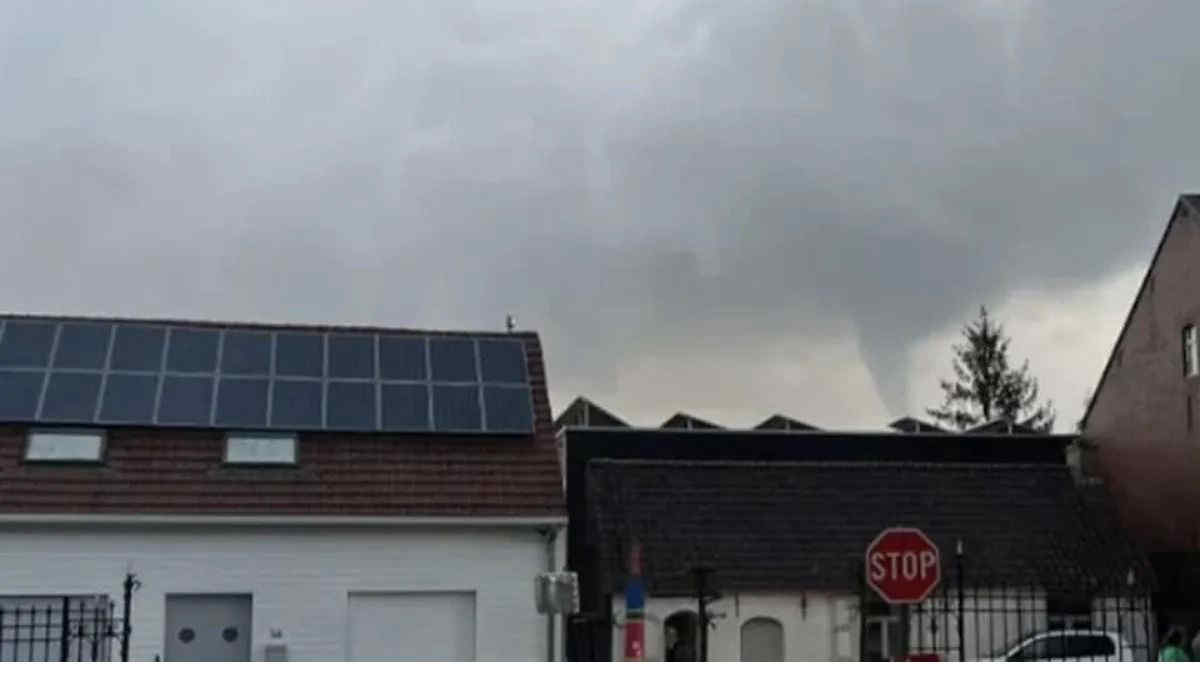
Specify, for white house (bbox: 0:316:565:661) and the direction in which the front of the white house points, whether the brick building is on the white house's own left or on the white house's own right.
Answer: on the white house's own left

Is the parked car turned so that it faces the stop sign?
no

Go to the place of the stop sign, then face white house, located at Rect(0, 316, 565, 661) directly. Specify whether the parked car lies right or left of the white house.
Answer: right

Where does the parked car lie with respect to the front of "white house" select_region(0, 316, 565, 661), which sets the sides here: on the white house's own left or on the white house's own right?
on the white house's own left

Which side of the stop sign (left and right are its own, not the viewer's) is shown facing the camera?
front

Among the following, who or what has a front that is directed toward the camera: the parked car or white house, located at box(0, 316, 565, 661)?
the white house

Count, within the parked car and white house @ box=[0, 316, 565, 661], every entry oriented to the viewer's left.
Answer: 1

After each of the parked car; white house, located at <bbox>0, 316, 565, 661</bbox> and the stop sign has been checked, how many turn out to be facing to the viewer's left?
1

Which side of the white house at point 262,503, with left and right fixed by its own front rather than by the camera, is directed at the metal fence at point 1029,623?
left

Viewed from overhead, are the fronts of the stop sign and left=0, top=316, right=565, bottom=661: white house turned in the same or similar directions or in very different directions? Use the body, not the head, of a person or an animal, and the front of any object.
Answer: same or similar directions

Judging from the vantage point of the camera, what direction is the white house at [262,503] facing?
facing the viewer

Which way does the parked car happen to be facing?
to the viewer's left
